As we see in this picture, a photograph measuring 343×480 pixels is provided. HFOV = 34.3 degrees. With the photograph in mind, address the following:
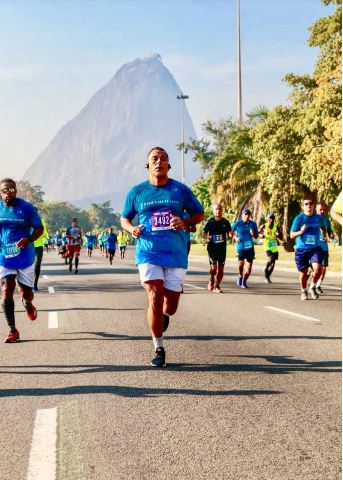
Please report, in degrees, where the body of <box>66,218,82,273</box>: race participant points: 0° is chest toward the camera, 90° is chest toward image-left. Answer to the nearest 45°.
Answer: approximately 0°

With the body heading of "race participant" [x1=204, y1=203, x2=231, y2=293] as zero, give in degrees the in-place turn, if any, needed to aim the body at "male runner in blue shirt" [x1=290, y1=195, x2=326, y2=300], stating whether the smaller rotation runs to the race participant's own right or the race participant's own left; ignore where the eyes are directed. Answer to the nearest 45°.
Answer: approximately 45° to the race participant's own left

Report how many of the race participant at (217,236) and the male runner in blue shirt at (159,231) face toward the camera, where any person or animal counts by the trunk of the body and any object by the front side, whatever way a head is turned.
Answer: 2
